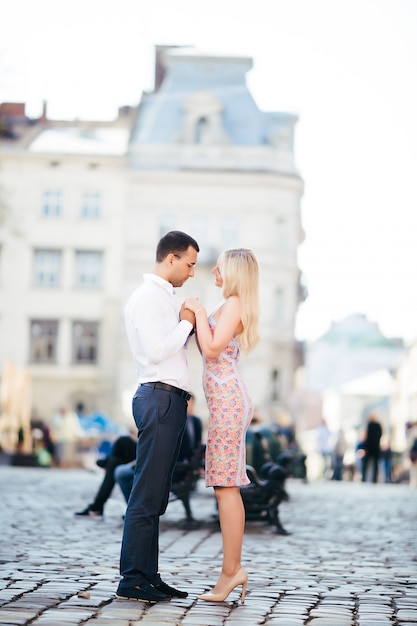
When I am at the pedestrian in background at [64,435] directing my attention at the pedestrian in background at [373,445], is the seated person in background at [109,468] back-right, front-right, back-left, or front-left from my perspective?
front-right

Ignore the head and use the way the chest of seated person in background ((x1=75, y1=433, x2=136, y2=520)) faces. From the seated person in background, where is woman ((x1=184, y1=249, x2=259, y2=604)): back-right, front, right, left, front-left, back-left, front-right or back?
left

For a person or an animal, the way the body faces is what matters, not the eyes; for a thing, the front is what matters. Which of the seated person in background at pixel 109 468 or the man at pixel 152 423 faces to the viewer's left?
the seated person in background

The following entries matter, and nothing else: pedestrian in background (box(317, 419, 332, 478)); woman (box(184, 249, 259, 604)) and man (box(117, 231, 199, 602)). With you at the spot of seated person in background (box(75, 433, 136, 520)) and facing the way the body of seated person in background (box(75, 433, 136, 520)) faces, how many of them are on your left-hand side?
2

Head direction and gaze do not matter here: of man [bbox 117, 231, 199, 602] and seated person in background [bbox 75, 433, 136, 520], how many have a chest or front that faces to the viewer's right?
1

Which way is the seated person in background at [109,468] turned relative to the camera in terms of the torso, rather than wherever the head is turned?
to the viewer's left

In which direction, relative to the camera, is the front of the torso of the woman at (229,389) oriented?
to the viewer's left

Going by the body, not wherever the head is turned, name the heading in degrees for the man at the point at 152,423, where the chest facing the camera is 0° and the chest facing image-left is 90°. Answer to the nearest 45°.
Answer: approximately 270°

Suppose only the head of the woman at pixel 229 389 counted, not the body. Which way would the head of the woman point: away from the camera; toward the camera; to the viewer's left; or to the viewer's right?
to the viewer's left

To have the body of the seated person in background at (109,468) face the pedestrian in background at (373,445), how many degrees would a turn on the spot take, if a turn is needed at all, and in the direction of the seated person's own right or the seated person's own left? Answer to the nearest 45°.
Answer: approximately 135° to the seated person's own right
